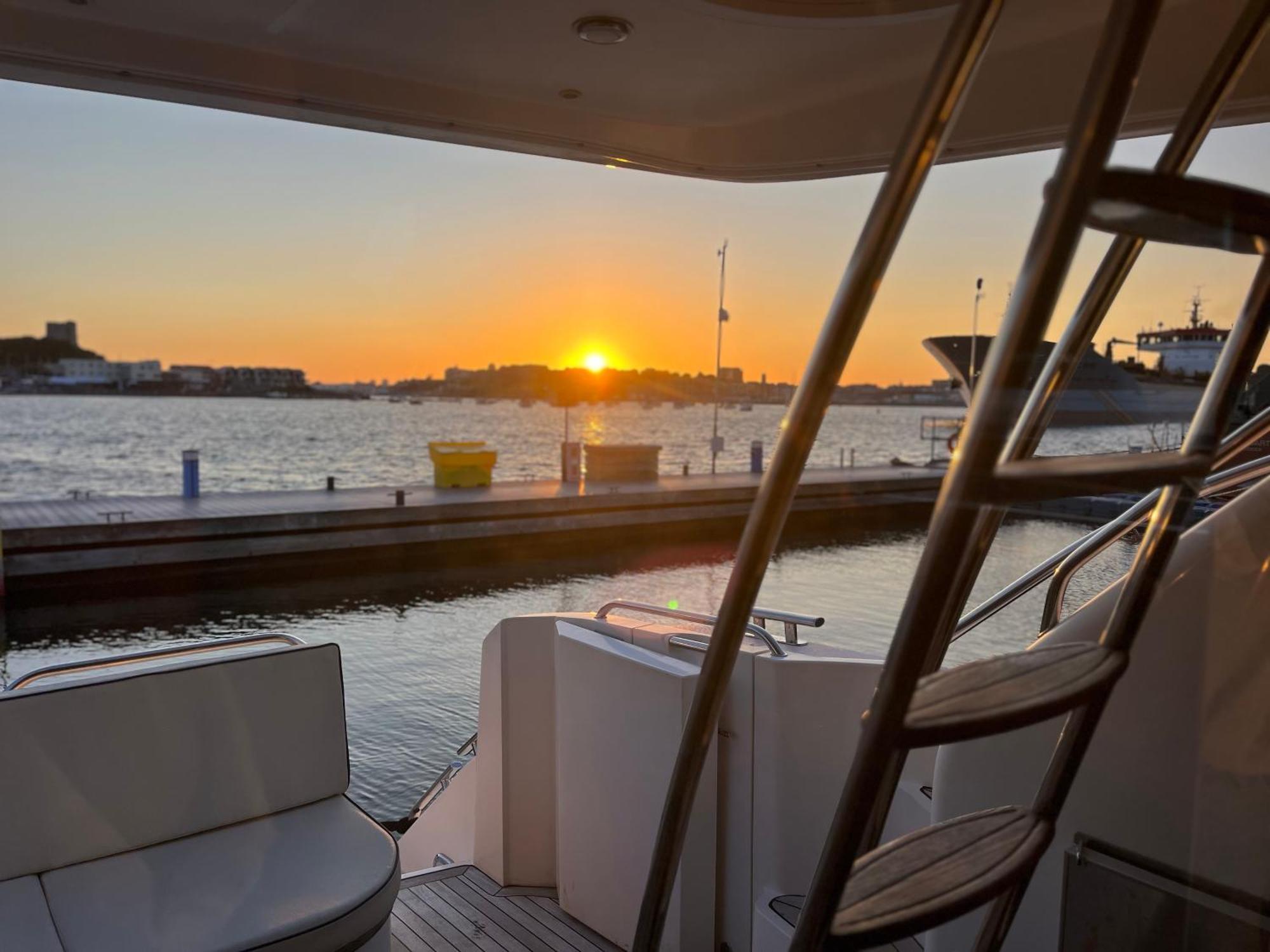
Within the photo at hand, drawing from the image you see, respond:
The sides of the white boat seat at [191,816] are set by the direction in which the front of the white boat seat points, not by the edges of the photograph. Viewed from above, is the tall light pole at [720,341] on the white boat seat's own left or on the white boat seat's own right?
on the white boat seat's own left

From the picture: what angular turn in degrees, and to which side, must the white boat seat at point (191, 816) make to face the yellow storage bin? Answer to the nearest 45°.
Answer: approximately 135° to its left

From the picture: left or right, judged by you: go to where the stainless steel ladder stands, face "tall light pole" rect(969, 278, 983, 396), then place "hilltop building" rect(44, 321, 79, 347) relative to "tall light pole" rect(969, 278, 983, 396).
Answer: left

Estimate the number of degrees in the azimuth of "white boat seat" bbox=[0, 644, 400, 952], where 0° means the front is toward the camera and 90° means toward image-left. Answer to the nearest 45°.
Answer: approximately 315°

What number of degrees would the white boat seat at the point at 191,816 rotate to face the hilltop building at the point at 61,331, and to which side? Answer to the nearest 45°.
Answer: approximately 135° to its left

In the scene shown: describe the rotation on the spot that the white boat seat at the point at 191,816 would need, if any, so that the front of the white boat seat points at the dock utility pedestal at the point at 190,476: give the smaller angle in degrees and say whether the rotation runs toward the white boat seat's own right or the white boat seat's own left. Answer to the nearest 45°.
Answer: approximately 135° to the white boat seat's own left

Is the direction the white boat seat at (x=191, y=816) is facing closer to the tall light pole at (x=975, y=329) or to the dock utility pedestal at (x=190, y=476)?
the tall light pole
